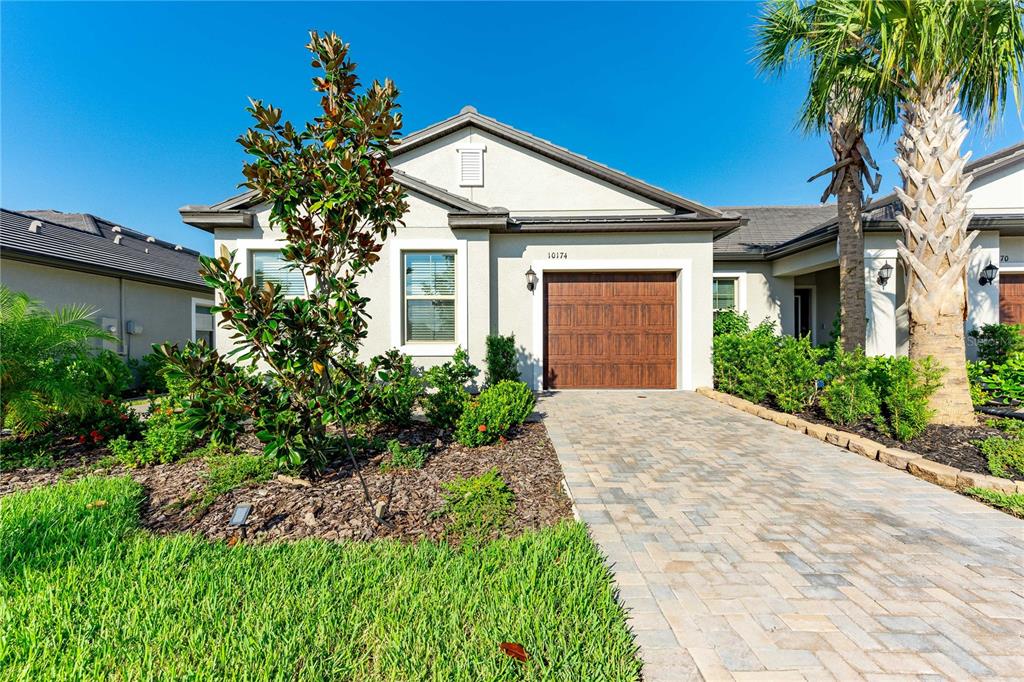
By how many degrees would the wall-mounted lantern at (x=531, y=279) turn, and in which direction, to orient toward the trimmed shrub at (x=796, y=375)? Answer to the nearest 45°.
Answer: approximately 45° to its left

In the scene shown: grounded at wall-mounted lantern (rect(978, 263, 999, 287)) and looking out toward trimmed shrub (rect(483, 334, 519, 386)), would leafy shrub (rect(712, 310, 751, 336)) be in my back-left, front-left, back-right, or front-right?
front-right

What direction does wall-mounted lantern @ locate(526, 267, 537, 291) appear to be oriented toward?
toward the camera

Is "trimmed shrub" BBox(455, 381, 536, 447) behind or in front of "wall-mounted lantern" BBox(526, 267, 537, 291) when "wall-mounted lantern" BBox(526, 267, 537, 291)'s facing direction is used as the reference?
in front

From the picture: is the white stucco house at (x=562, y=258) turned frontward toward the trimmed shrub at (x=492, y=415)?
yes

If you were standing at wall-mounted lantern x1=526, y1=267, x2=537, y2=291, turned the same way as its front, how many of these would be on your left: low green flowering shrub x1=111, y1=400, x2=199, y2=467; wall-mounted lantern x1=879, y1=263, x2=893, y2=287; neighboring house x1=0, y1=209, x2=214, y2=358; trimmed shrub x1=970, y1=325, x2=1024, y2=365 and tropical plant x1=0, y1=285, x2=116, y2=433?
2

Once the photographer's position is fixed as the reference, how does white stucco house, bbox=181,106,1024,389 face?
facing the viewer

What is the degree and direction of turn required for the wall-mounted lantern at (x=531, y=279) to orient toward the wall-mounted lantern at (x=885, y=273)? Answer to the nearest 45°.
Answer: approximately 90° to its left

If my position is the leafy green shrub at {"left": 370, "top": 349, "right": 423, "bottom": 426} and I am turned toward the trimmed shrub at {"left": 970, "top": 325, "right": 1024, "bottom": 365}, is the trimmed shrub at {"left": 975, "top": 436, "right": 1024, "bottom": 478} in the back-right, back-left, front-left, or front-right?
front-right

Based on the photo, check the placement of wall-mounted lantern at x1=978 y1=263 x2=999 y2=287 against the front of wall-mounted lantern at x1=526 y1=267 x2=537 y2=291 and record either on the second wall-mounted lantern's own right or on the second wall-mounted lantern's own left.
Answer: on the second wall-mounted lantern's own left

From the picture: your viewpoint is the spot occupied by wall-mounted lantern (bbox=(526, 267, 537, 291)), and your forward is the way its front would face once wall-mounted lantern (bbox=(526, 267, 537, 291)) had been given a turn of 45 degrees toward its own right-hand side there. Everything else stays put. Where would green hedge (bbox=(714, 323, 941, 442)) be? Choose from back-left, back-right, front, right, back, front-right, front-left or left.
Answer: left

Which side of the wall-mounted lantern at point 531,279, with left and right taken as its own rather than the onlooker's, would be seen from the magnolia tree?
front

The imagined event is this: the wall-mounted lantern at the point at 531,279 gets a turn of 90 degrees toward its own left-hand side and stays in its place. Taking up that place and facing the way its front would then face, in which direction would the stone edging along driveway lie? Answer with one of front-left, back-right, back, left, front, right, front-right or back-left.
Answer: front-right

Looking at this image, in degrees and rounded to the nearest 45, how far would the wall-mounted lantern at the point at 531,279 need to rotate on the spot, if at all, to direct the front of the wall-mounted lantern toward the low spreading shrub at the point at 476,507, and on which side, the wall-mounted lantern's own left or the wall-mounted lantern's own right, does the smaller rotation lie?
0° — it already faces it

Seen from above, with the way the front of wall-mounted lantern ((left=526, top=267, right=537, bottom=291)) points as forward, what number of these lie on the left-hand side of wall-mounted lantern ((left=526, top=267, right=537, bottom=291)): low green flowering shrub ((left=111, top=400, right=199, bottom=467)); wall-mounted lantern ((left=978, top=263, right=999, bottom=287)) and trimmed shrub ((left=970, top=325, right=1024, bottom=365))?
2

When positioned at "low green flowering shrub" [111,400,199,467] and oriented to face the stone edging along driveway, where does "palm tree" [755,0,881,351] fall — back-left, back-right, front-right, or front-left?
front-left
